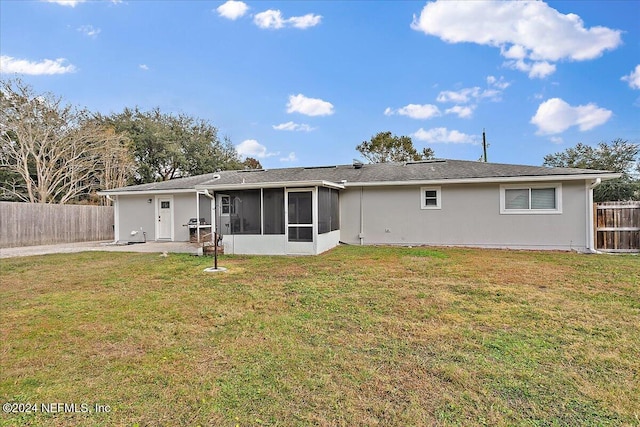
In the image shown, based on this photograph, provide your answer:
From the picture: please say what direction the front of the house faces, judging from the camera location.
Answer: facing away from the viewer

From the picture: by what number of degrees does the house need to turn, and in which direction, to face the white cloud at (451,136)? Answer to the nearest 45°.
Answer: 0° — it already faces it

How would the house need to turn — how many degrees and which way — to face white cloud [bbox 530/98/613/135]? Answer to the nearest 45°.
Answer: approximately 45° to its right

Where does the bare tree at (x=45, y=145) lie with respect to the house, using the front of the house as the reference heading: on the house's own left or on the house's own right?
on the house's own left

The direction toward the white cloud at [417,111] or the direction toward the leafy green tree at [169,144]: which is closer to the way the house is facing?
the white cloud

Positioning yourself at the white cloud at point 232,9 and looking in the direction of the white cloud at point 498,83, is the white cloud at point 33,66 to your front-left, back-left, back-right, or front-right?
back-left
